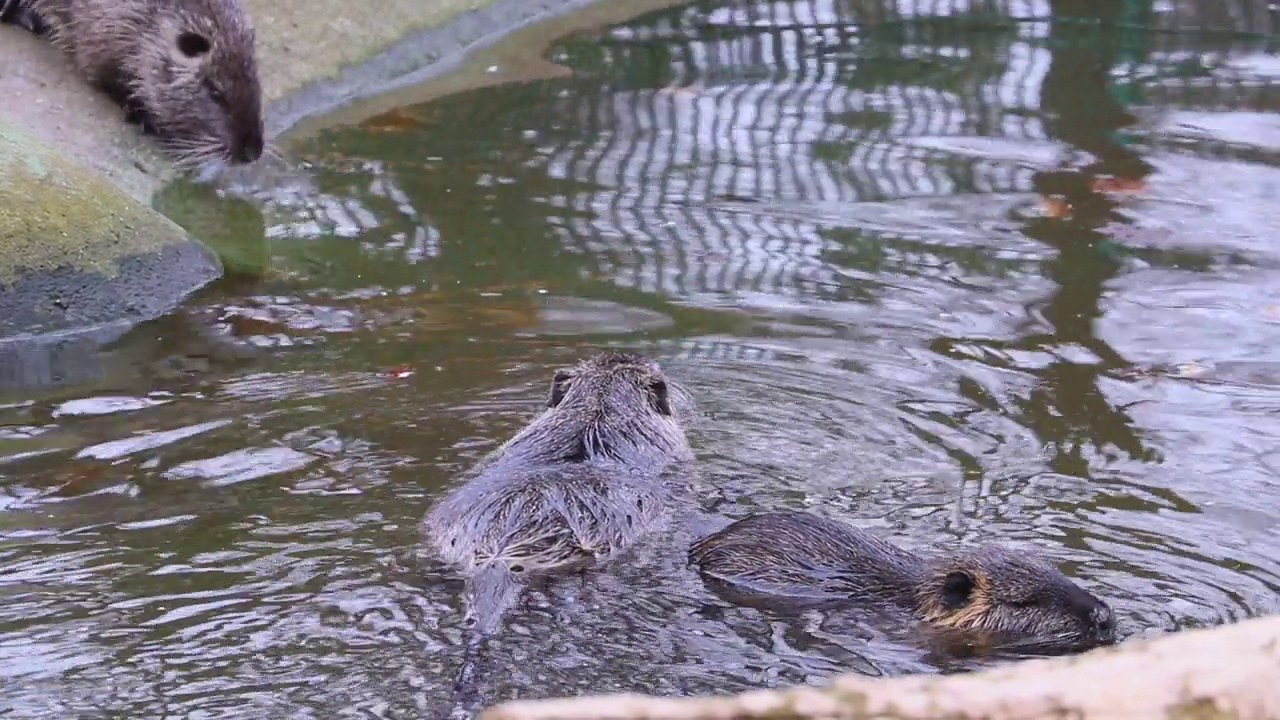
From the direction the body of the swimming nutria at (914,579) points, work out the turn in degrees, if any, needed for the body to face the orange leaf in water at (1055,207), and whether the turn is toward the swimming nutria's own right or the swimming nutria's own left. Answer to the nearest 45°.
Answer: approximately 90° to the swimming nutria's own left

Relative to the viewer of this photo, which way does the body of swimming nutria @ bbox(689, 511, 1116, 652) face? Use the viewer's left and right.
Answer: facing to the right of the viewer

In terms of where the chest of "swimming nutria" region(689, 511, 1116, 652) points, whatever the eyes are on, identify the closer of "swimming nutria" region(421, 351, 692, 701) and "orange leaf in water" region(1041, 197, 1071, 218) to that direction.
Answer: the orange leaf in water

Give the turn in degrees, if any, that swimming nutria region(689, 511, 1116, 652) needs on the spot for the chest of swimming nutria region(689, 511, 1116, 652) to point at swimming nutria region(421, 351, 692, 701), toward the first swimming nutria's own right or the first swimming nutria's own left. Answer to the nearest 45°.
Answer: approximately 180°

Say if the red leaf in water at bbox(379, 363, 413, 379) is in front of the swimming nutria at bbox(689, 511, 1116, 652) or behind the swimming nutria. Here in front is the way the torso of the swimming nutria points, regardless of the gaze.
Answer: behind
